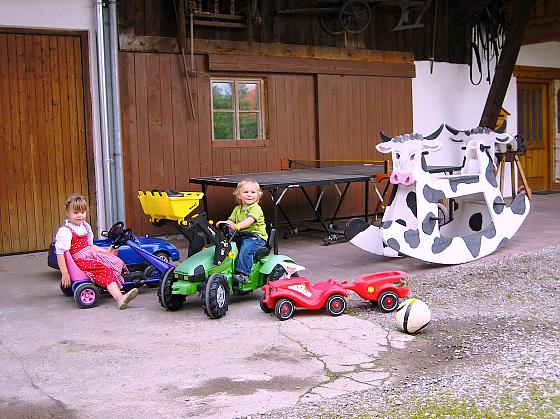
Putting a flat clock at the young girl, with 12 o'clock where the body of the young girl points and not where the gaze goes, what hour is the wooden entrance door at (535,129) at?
The wooden entrance door is roughly at 9 o'clock from the young girl.

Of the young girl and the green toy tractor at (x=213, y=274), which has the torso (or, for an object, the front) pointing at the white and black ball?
the young girl

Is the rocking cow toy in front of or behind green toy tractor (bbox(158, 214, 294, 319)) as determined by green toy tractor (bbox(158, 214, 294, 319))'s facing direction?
behind

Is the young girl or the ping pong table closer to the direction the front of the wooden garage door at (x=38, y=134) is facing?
the young girl

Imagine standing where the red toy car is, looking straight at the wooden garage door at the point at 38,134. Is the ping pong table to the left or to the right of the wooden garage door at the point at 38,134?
right

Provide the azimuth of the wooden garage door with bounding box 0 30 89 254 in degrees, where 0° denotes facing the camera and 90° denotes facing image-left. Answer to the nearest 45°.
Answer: approximately 0°

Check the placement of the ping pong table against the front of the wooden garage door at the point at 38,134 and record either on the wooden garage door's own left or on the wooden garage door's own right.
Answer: on the wooden garage door's own left

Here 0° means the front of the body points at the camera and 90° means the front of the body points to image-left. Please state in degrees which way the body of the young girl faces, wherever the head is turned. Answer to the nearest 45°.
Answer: approximately 315°
